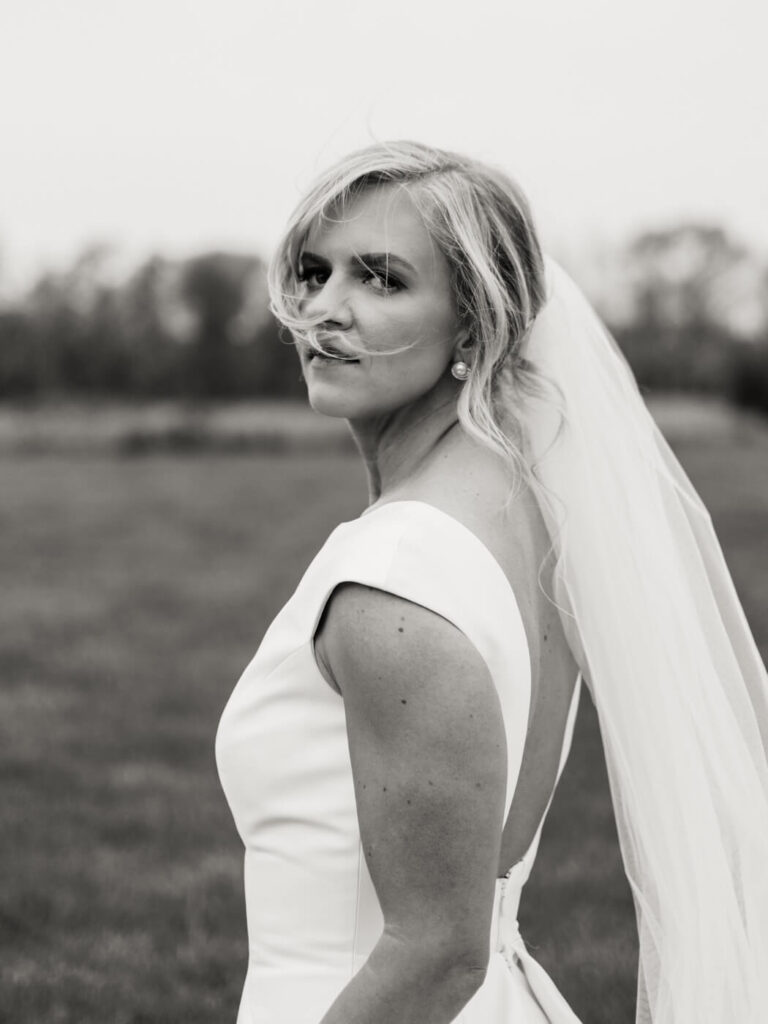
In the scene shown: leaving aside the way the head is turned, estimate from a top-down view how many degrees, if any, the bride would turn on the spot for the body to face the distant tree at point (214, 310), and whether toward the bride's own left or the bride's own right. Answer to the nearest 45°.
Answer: approximately 90° to the bride's own right

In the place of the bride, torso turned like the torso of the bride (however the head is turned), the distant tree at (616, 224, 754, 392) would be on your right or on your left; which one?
on your right

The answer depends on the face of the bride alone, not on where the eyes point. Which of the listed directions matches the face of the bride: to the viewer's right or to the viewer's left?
to the viewer's left

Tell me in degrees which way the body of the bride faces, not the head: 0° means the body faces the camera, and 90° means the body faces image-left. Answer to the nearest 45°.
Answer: approximately 90°
